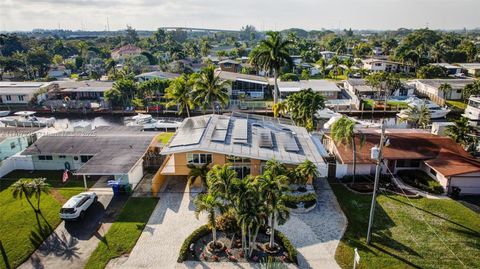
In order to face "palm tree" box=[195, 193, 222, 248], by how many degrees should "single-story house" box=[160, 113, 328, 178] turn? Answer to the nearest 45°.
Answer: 0° — it already faces it

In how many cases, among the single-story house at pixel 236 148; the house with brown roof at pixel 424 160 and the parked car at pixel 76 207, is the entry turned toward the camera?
2

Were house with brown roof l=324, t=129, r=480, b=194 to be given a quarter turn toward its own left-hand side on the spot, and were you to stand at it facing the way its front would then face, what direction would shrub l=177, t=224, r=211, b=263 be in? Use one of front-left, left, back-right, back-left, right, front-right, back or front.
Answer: back-right

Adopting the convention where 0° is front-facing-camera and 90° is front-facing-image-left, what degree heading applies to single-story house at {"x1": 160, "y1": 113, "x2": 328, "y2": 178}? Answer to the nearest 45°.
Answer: approximately 0°

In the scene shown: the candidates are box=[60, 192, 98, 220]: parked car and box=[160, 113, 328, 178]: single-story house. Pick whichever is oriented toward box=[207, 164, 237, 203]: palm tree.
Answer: the single-story house

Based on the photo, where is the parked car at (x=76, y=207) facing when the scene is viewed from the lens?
facing away from the viewer and to the right of the viewer

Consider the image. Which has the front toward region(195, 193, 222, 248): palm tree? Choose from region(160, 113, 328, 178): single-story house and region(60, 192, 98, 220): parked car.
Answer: the single-story house

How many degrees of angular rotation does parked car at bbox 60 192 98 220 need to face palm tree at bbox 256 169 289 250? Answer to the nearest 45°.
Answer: approximately 90° to its right

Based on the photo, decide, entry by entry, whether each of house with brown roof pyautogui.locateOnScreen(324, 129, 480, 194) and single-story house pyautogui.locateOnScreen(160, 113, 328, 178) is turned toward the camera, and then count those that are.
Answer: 2

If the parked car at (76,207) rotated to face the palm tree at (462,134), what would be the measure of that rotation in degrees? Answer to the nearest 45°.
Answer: approximately 45° to its right
